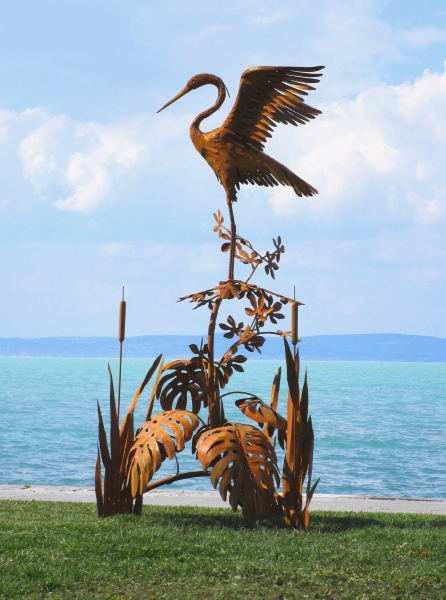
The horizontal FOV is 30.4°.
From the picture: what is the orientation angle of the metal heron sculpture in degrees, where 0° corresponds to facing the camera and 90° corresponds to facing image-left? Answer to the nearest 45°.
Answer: approximately 90°
